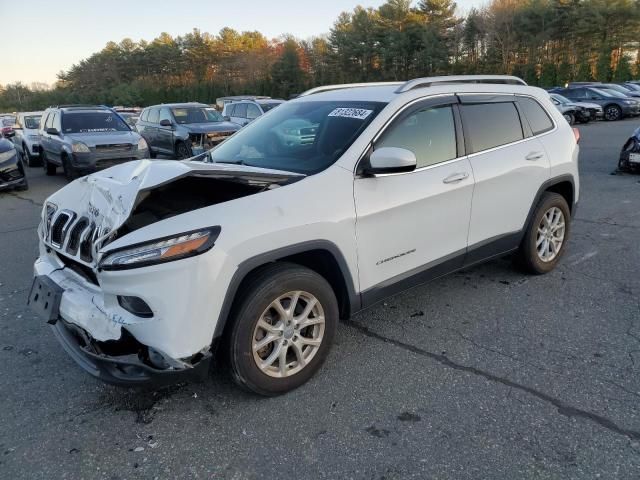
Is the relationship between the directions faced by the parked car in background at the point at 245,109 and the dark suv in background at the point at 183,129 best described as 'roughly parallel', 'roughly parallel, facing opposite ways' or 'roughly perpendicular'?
roughly parallel

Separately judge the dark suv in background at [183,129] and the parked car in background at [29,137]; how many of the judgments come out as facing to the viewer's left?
0

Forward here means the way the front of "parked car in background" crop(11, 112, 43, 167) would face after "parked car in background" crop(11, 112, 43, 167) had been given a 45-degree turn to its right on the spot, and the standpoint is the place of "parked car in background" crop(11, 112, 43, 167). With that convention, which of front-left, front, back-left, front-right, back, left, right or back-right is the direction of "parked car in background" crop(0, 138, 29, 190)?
front

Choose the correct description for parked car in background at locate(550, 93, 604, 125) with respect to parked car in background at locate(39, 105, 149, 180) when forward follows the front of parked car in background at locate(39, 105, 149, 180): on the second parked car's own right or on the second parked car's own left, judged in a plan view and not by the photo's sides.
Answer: on the second parked car's own left

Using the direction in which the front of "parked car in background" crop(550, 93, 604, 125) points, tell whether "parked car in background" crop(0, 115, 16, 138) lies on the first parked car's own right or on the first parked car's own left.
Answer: on the first parked car's own right

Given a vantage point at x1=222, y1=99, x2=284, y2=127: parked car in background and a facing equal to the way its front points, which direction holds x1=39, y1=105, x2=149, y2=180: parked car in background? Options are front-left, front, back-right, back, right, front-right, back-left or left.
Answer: right

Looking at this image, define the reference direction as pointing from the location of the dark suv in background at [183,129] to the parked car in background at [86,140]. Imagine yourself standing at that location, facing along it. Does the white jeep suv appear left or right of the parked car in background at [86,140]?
left

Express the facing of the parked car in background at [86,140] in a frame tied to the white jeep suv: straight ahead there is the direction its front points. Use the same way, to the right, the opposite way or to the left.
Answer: to the left

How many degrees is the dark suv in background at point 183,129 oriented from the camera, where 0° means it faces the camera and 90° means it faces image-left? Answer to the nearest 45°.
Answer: approximately 315°

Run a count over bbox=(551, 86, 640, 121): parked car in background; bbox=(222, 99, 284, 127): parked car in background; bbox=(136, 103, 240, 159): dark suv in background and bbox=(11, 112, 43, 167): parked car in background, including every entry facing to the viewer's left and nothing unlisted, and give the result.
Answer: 0

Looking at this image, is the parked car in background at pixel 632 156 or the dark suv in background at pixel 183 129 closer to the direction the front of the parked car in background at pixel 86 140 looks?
the parked car in background

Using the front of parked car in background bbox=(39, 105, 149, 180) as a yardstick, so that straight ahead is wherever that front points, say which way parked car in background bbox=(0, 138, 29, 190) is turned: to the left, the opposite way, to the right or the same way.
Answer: the same way

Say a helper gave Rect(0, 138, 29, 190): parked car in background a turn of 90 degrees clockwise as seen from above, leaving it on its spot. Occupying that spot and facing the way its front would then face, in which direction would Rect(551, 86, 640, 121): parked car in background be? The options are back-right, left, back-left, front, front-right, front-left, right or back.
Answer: back-left

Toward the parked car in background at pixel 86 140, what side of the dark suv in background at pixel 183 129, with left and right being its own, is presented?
right

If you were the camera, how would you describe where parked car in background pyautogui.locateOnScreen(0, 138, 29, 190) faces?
facing the viewer and to the right of the viewer
